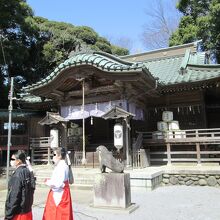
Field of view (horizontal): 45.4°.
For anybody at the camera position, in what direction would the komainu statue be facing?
facing to the left of the viewer

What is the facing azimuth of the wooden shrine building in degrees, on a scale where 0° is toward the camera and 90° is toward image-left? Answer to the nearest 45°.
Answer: approximately 45°

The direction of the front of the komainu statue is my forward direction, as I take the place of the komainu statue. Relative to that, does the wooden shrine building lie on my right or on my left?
on my right

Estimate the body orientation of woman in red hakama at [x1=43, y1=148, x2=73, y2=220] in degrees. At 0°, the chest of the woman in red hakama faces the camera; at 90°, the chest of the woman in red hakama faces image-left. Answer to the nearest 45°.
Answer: approximately 90°

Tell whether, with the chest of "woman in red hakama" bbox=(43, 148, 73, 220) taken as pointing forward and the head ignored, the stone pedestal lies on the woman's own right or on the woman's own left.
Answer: on the woman's own right
